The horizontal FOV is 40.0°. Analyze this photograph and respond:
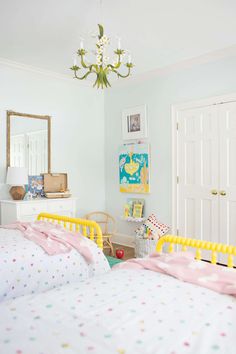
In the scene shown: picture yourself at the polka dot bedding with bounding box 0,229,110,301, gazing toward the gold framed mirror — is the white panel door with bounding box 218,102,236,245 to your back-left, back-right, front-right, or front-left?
front-right

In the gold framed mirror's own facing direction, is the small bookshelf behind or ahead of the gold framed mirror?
ahead

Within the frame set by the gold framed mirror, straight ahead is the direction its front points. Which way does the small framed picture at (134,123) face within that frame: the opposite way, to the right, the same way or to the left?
to the right

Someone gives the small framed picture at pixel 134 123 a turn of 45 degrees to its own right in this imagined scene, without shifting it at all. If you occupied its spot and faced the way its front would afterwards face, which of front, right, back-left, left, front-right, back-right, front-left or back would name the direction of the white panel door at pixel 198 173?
back-left

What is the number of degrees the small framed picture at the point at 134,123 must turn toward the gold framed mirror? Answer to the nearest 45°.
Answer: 0° — it already faces it

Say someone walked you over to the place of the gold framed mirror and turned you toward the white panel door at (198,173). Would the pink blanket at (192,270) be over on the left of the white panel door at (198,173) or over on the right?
right

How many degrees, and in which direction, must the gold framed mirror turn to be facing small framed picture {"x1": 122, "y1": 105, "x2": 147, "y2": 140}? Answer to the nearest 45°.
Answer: approximately 45° to its left

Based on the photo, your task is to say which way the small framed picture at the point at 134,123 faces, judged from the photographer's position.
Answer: facing the viewer and to the left of the viewer

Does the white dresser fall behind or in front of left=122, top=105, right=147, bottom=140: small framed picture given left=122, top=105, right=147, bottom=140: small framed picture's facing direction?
in front

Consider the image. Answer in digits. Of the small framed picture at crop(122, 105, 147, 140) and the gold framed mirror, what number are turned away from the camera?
0

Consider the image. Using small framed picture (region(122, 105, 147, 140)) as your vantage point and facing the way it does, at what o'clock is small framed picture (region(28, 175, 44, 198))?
small framed picture (region(28, 175, 44, 198)) is roughly at 1 o'clock from small framed picture (region(122, 105, 147, 140)).

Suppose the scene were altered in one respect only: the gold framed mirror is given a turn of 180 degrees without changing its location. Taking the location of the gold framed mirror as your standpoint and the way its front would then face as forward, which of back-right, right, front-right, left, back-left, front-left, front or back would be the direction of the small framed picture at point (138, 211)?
back-right

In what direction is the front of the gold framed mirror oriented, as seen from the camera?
facing the viewer and to the right of the viewer
